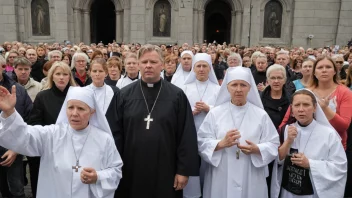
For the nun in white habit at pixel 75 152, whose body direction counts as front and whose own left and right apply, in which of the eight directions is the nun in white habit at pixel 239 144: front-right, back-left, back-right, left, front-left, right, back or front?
left

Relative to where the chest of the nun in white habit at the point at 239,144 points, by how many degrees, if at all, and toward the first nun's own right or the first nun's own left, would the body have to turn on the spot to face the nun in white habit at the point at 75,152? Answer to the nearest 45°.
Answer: approximately 45° to the first nun's own right

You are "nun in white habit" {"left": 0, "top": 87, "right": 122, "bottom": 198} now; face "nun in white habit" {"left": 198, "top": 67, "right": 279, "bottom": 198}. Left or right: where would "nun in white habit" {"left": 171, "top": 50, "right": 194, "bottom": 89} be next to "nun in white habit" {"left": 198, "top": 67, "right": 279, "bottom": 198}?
left

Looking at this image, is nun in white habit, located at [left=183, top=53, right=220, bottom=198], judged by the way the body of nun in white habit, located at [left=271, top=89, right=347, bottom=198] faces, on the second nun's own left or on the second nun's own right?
on the second nun's own right

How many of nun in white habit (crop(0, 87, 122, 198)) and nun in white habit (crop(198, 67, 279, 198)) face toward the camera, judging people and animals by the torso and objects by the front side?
2

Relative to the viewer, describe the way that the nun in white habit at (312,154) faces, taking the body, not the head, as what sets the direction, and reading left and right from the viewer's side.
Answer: facing the viewer and to the left of the viewer

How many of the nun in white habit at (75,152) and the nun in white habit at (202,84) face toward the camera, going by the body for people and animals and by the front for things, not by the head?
2

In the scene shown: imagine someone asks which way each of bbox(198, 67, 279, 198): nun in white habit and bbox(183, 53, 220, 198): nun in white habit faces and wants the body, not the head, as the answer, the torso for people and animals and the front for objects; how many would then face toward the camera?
2
